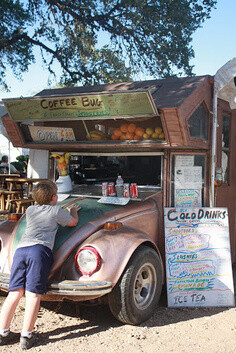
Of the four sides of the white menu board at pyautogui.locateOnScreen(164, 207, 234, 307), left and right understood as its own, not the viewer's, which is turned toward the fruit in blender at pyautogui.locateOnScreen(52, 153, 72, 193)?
right

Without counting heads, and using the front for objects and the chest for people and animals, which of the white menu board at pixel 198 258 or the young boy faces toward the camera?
the white menu board

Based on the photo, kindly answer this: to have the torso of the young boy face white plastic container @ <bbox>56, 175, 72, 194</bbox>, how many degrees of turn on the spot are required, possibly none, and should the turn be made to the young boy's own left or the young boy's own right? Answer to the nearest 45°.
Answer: approximately 45° to the young boy's own left

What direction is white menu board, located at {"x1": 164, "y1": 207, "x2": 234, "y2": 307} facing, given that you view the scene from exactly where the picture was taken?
facing the viewer

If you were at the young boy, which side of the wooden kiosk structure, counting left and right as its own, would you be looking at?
front

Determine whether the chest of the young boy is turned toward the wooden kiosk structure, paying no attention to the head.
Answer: yes

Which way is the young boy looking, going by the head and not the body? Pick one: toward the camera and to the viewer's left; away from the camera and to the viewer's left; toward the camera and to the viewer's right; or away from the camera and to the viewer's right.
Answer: away from the camera and to the viewer's right

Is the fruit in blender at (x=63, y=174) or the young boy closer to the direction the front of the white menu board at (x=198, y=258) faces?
the young boy

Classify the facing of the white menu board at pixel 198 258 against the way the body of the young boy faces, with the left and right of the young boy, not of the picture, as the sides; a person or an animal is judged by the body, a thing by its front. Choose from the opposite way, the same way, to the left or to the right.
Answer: the opposite way

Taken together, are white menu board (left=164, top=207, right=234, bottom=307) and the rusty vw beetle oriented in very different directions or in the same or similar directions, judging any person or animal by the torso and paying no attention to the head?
same or similar directions

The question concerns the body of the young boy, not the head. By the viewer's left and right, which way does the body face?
facing away from the viewer and to the right of the viewer

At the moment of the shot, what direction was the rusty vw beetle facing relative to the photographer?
facing the viewer and to the left of the viewer

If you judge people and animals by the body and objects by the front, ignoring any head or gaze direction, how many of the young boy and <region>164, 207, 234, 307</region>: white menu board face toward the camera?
1
